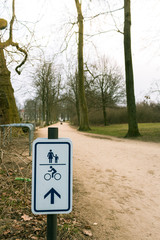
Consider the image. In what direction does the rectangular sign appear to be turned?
toward the camera

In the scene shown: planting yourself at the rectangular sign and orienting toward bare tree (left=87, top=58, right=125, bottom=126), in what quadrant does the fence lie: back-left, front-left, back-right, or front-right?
front-left

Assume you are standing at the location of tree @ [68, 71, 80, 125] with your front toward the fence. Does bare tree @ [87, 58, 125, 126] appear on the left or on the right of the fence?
left

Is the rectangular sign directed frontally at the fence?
no

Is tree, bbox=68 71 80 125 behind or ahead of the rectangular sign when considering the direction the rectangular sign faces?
behind

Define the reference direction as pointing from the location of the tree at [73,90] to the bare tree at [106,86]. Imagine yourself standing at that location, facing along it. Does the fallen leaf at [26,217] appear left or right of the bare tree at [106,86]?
right

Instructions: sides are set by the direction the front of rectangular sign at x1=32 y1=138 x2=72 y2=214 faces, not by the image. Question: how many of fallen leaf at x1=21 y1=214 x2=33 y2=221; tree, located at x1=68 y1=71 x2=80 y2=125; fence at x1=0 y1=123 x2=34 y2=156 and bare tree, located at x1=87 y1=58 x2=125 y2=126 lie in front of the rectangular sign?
0

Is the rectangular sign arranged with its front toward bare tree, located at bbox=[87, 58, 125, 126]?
no
